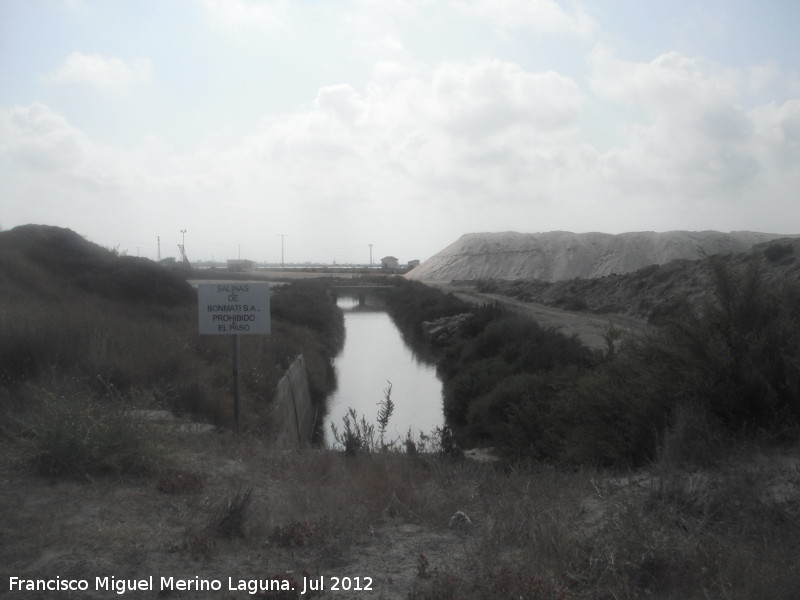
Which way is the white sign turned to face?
toward the camera

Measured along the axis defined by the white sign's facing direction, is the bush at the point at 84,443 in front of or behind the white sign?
in front

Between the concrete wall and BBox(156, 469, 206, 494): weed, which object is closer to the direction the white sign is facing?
the weed

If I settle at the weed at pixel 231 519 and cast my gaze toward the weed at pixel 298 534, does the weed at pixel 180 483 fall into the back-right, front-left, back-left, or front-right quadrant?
back-left

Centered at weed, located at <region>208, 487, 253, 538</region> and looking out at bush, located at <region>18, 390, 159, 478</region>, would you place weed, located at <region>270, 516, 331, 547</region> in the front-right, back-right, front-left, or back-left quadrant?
back-right

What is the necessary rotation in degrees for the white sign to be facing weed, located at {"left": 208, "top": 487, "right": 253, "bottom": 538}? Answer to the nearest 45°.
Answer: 0° — it already faces it

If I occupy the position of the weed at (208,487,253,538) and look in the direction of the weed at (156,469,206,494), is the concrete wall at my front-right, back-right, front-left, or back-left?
front-right

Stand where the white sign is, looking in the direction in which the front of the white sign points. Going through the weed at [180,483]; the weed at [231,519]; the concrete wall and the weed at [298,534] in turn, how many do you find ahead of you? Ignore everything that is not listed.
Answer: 3

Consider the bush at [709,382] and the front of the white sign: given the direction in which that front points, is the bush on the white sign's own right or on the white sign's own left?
on the white sign's own left

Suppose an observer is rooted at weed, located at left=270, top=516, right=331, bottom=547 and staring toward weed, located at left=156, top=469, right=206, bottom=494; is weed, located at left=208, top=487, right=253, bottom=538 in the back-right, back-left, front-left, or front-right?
front-left

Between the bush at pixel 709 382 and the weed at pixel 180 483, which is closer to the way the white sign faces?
the weed

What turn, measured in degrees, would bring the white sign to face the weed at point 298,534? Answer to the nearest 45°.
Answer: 0° — it already faces it
